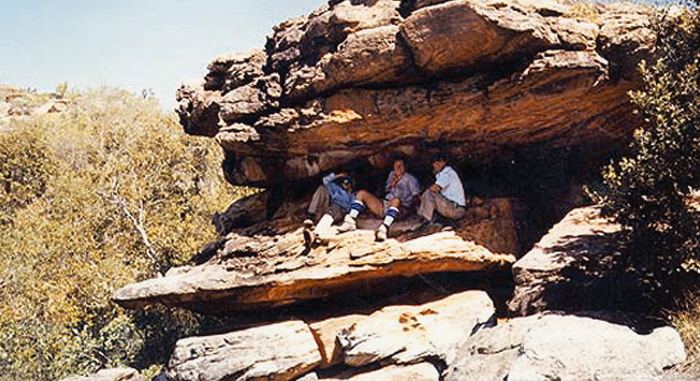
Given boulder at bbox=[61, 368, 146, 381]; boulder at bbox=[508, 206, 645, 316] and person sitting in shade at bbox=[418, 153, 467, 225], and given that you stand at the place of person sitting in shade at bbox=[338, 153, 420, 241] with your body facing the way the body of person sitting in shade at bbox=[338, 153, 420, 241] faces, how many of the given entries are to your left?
2

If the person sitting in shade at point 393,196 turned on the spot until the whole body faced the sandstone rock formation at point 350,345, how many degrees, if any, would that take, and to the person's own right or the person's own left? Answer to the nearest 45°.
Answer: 0° — they already face it

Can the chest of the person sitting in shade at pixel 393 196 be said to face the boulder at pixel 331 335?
yes

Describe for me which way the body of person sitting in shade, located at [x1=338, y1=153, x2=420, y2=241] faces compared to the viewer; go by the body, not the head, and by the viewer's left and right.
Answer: facing the viewer and to the left of the viewer

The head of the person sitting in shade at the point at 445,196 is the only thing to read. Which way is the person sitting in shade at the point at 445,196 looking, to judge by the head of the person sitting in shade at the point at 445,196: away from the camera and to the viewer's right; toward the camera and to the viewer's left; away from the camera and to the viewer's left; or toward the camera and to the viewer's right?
toward the camera and to the viewer's left

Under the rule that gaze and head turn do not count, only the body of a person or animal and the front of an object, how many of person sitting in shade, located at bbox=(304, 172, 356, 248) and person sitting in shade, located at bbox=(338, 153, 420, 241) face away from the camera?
0

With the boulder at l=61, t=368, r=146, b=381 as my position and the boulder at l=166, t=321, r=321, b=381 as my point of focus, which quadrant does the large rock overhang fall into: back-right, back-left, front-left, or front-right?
front-left

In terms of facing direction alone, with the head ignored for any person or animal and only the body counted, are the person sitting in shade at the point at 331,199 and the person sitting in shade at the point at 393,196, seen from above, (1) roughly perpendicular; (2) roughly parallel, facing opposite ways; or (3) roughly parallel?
roughly parallel

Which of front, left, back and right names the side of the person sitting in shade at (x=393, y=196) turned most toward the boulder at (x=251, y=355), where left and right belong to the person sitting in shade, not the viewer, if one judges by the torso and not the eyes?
front

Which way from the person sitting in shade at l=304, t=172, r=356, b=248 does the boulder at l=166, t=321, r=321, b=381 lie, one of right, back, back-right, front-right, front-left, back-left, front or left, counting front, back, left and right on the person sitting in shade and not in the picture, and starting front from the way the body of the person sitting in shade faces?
front

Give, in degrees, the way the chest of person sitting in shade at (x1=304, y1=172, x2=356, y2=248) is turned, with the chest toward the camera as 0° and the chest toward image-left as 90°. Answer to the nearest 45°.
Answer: approximately 45°

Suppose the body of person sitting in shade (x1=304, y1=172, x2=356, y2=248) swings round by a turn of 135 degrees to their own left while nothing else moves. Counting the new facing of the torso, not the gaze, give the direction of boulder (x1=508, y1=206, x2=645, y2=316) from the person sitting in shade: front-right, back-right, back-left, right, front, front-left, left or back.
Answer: front-right

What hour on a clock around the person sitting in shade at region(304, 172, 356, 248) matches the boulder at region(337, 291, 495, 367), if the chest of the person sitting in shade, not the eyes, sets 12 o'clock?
The boulder is roughly at 10 o'clock from the person sitting in shade.

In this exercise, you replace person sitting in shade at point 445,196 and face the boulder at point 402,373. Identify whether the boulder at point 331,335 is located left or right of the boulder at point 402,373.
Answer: right
